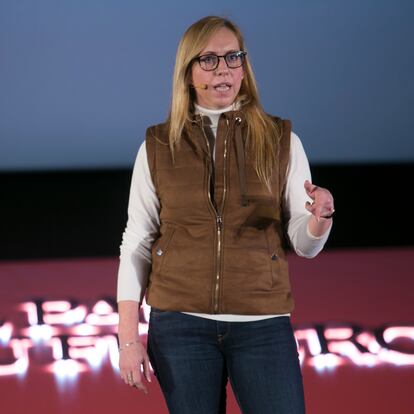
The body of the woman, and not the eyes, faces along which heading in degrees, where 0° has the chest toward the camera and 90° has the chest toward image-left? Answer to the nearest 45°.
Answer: approximately 0°
